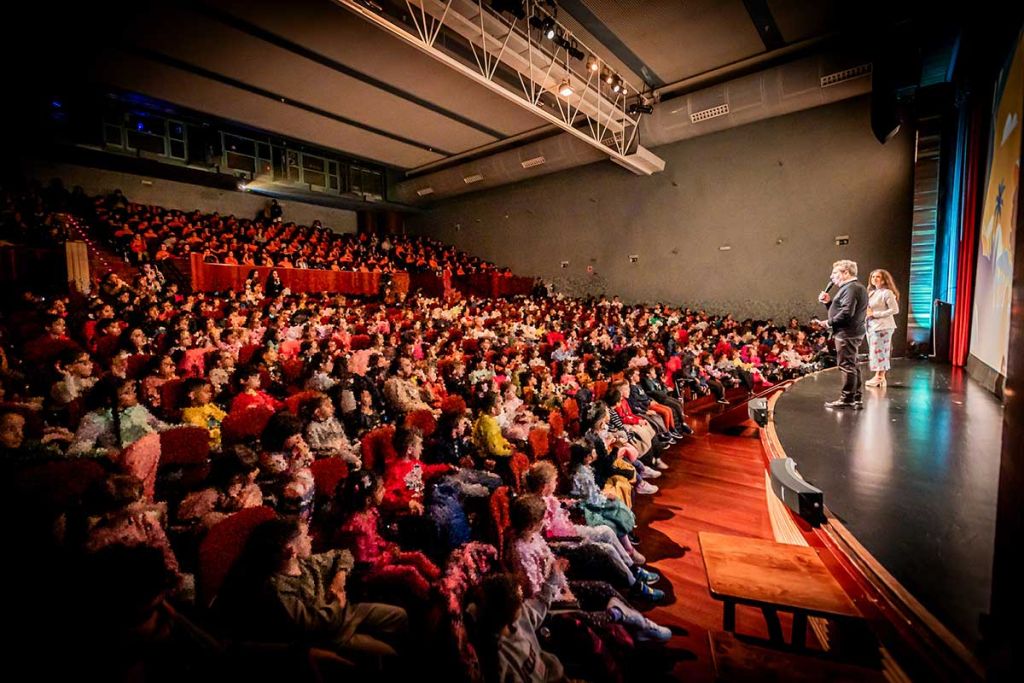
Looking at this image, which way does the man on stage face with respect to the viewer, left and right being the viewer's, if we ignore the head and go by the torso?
facing to the left of the viewer

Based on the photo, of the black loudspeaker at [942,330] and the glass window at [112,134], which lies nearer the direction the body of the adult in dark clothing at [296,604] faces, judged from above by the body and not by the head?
the black loudspeaker

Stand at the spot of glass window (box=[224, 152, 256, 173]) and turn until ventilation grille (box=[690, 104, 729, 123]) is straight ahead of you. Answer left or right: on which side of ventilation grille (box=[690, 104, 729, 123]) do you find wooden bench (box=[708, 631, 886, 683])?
right

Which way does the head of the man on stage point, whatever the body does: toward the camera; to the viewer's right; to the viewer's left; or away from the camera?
to the viewer's left

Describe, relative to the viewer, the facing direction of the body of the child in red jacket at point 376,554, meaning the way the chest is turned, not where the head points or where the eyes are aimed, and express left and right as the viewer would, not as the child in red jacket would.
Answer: facing to the right of the viewer

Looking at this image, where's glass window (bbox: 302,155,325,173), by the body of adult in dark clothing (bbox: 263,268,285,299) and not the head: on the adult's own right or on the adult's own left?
on the adult's own left

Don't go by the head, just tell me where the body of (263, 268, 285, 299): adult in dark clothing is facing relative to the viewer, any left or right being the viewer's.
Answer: facing the viewer and to the right of the viewer

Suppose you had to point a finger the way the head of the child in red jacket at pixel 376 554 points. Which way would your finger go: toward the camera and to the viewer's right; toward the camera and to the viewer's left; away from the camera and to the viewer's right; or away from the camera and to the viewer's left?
away from the camera and to the viewer's right

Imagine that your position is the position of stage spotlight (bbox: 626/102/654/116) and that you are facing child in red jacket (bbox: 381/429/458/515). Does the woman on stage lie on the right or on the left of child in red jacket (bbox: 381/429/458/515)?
left

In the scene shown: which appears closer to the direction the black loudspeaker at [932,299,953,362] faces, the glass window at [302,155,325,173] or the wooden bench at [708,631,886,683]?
the glass window

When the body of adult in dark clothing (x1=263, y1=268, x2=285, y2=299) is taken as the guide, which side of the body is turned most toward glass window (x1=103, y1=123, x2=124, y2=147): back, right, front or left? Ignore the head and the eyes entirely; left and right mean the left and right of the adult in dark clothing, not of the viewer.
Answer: back

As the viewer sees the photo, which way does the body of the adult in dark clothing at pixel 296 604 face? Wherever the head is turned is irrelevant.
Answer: to the viewer's right

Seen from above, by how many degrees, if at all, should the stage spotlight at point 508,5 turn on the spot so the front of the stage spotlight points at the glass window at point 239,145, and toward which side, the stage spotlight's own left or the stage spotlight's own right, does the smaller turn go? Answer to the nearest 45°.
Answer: approximately 135° to the stage spotlight's own left

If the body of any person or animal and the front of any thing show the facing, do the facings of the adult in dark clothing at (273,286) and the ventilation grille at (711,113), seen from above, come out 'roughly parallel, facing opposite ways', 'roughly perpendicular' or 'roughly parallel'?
roughly perpendicular

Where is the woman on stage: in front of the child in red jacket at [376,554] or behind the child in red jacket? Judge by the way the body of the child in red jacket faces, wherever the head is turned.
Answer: in front

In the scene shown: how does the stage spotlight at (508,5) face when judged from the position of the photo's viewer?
facing to the right of the viewer

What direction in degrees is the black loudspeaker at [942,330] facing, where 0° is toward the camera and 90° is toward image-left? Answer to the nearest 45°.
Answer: approximately 90°
